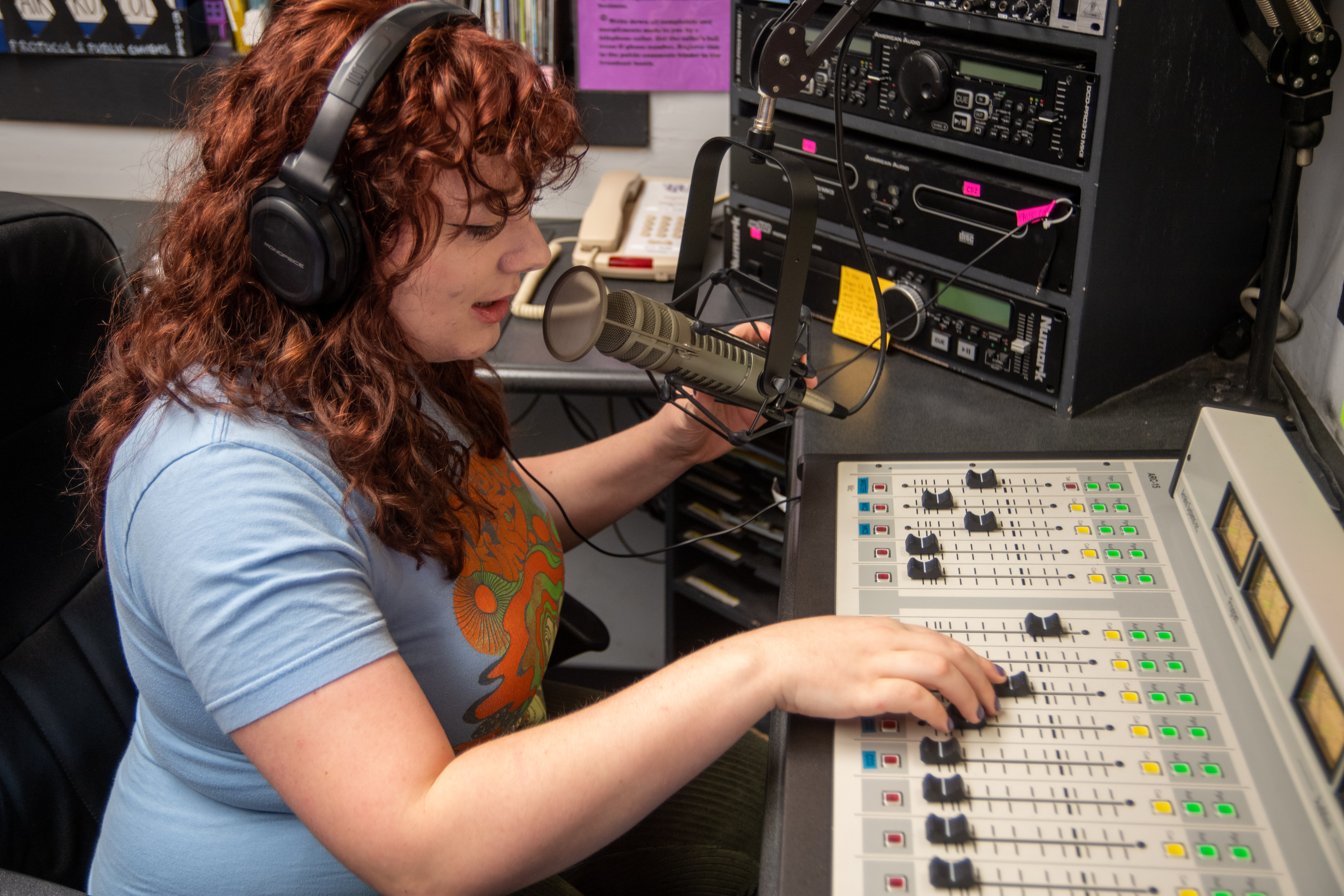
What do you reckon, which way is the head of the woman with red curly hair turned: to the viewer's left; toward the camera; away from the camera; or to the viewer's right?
to the viewer's right

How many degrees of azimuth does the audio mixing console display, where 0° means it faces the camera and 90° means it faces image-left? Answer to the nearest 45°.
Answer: approximately 90°

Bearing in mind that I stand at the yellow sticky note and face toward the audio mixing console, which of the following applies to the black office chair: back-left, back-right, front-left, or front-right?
front-right

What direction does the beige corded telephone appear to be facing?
toward the camera

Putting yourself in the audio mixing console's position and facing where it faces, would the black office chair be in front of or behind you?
in front

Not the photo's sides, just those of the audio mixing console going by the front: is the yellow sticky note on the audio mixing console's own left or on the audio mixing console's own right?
on the audio mixing console's own right

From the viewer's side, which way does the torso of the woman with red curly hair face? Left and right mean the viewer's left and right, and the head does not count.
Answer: facing to the right of the viewer

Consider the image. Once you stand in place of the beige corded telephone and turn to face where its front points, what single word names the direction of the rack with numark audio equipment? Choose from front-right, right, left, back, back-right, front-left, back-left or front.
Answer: front-left

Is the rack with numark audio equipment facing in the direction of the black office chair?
yes

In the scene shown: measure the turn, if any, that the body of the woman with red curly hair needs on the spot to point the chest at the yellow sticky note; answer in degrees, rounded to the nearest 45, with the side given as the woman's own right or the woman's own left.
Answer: approximately 45° to the woman's own left

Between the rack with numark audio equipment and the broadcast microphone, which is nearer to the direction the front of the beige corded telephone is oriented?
the broadcast microphone

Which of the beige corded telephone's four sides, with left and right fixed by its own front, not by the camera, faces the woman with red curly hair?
front
